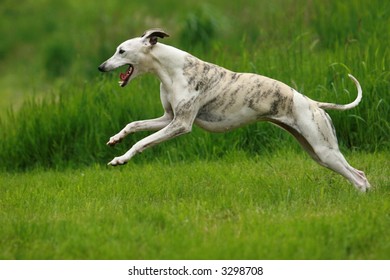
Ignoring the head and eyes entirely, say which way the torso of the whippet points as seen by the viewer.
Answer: to the viewer's left
